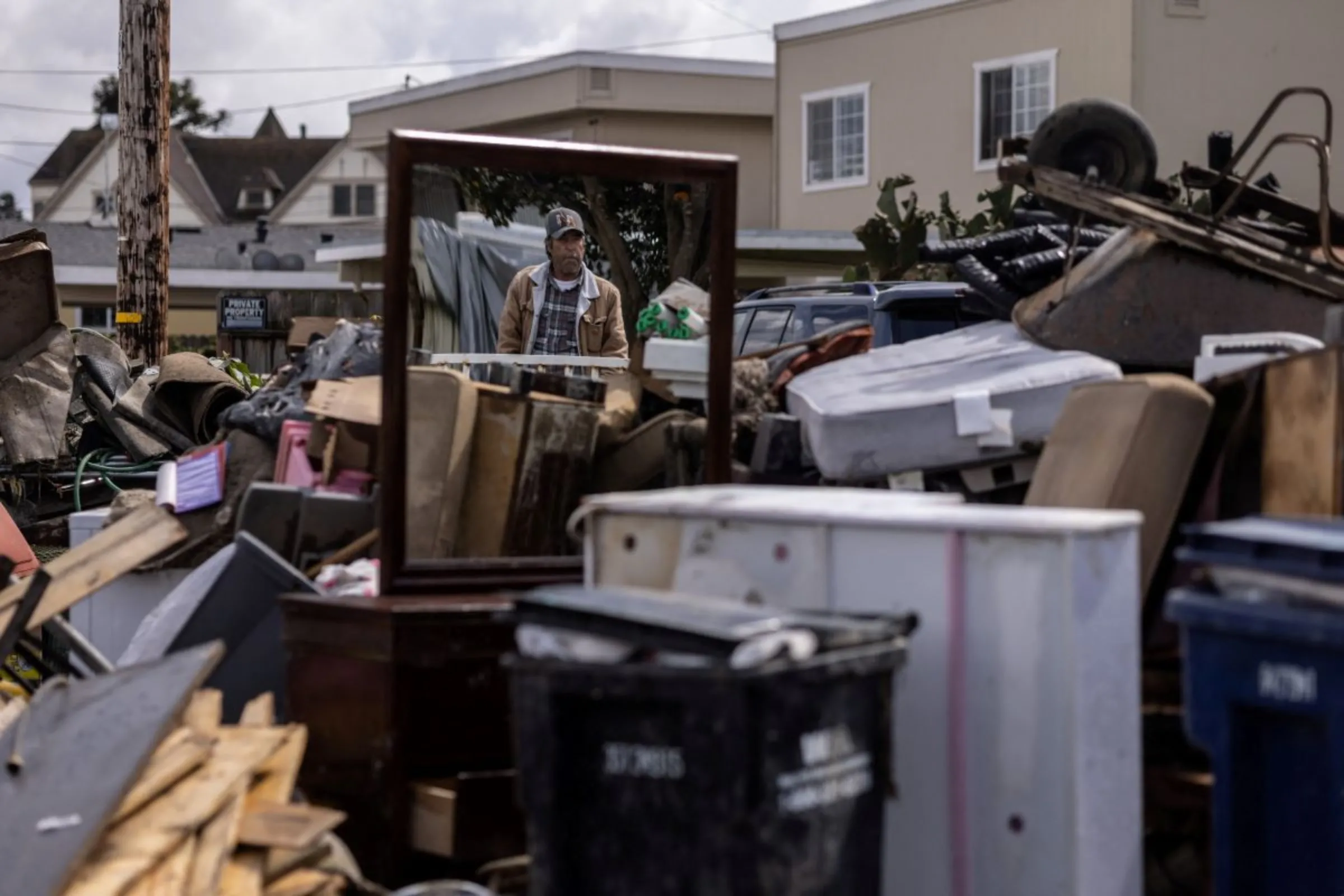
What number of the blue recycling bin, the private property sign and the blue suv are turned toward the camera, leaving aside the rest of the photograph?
2

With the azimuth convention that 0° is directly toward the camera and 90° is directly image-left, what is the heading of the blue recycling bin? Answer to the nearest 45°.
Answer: approximately 0°

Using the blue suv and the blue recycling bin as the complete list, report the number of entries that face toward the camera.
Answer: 1

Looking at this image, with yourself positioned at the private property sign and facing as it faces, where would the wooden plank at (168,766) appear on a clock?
The wooden plank is roughly at 12 o'clock from the private property sign.

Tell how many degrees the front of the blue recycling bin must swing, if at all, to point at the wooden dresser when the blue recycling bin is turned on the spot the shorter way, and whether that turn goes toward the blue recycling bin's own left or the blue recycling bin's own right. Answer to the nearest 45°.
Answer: approximately 90° to the blue recycling bin's own right

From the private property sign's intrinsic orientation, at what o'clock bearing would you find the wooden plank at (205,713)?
The wooden plank is roughly at 12 o'clock from the private property sign.

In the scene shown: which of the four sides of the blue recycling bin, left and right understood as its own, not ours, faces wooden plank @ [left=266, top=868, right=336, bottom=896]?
right

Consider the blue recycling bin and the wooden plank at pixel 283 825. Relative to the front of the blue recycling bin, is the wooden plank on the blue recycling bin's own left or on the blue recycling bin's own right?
on the blue recycling bin's own right

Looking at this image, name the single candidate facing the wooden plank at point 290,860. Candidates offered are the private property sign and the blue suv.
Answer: the private property sign
